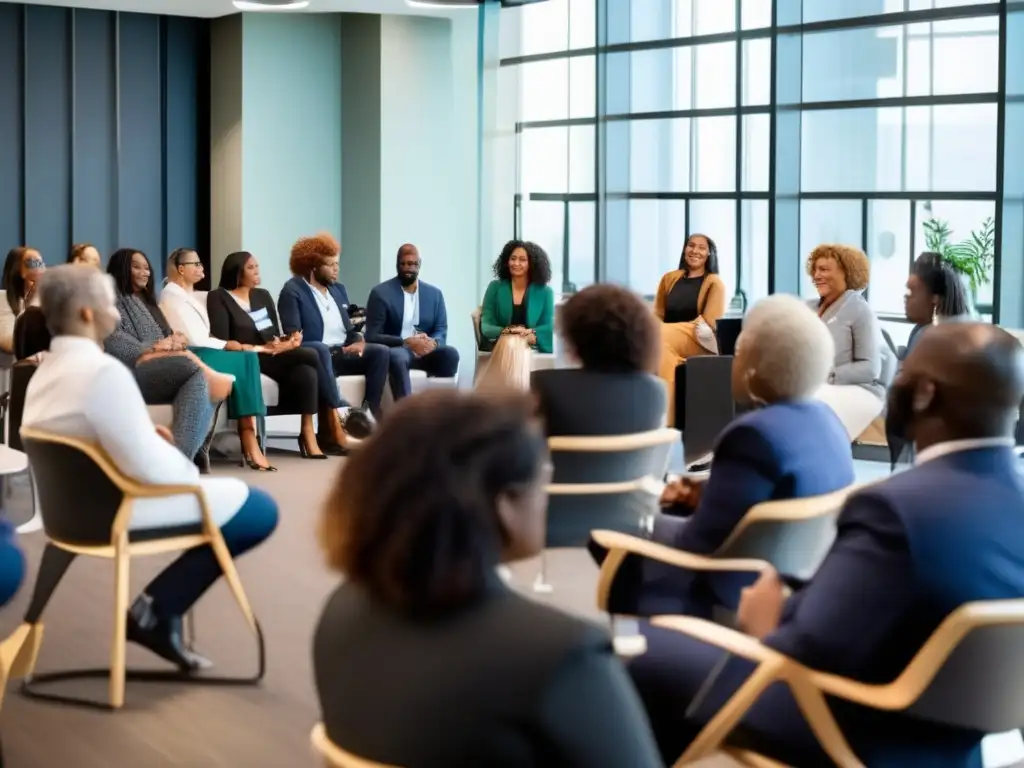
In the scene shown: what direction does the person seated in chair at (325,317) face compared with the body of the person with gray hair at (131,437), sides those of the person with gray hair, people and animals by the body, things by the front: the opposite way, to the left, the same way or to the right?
to the right

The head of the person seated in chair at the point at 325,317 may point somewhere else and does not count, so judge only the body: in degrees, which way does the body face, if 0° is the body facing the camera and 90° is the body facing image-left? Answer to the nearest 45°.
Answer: approximately 315°

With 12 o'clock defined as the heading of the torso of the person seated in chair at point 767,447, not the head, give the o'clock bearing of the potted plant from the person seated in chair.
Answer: The potted plant is roughly at 2 o'clock from the person seated in chair.

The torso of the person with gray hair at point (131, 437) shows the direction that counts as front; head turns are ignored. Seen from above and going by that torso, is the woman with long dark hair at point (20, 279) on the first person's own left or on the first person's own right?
on the first person's own left

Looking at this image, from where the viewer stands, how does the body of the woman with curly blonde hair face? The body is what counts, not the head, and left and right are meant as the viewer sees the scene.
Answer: facing to the left of the viewer

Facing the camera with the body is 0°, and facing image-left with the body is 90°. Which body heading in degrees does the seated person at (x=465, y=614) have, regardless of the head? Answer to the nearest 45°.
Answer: approximately 225°

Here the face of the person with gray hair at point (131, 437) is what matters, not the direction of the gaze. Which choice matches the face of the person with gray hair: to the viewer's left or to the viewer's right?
to the viewer's right

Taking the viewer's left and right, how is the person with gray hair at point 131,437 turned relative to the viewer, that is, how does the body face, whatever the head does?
facing away from the viewer and to the right of the viewer

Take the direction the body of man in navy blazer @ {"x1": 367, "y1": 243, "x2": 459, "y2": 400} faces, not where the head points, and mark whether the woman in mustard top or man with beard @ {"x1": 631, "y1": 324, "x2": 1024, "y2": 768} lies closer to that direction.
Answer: the man with beard
